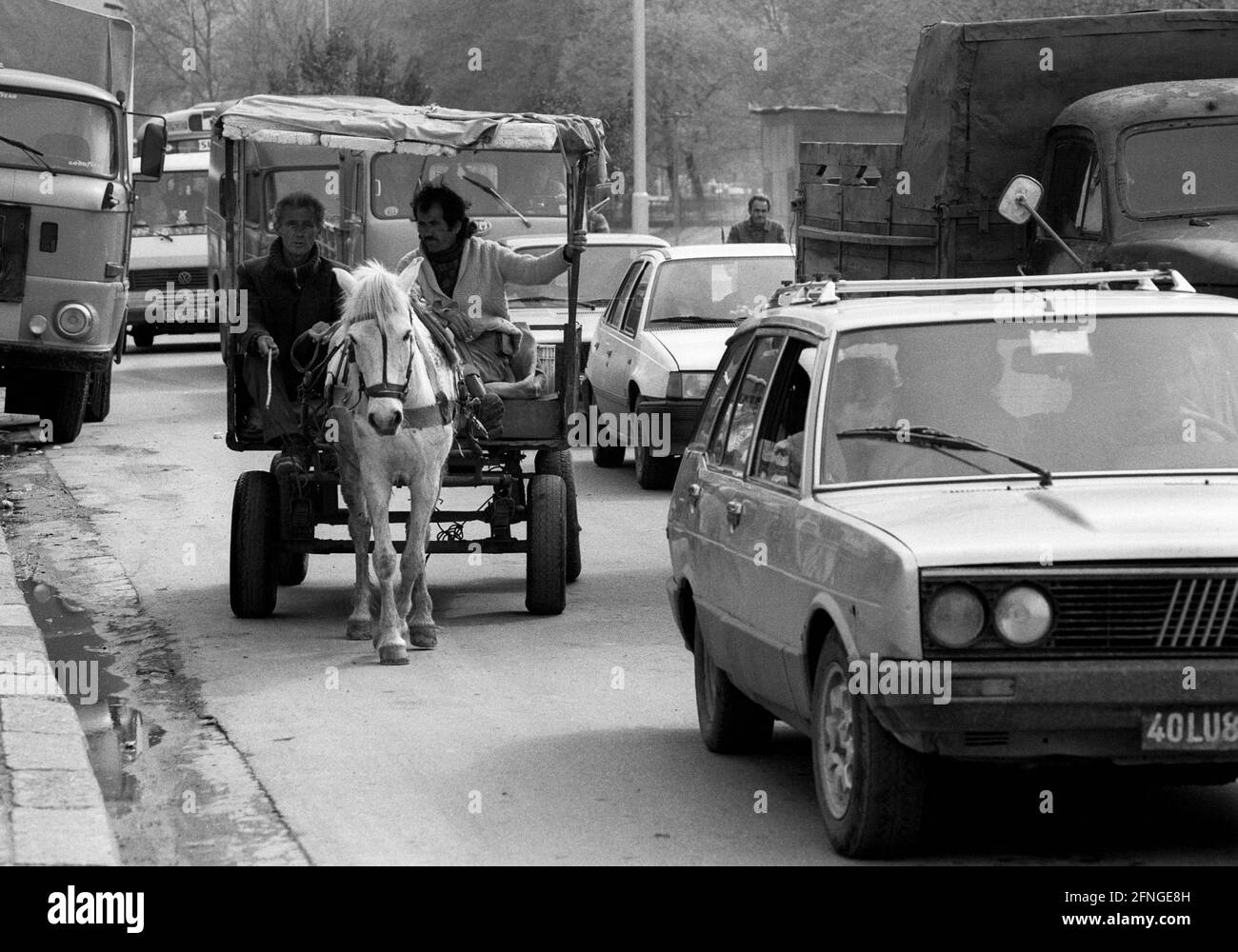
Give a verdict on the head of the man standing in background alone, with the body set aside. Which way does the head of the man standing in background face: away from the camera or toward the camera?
toward the camera

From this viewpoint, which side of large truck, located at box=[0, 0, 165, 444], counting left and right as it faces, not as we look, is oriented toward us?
front

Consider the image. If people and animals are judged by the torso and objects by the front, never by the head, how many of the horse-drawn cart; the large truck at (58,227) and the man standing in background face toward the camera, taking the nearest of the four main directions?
3

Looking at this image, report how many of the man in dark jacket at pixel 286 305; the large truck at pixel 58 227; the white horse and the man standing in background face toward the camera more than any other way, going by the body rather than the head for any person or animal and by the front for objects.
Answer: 4

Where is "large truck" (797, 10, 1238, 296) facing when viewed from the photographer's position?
facing the viewer and to the right of the viewer

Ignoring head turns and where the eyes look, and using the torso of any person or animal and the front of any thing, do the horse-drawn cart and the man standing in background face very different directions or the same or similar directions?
same or similar directions

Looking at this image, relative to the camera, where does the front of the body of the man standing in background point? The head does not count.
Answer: toward the camera

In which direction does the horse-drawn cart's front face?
toward the camera

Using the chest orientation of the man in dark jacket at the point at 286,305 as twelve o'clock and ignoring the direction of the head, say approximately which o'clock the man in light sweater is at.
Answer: The man in light sweater is roughly at 9 o'clock from the man in dark jacket.

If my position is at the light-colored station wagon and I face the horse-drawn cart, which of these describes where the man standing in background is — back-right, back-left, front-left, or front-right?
front-right

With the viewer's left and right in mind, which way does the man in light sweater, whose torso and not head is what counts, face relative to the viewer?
facing the viewer and to the left of the viewer

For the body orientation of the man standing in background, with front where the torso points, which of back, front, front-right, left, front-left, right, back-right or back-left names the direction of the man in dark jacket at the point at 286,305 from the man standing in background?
front

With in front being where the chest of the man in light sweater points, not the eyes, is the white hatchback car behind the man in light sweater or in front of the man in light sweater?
behind

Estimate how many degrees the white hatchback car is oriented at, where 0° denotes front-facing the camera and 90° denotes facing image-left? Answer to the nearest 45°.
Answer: approximately 315°
